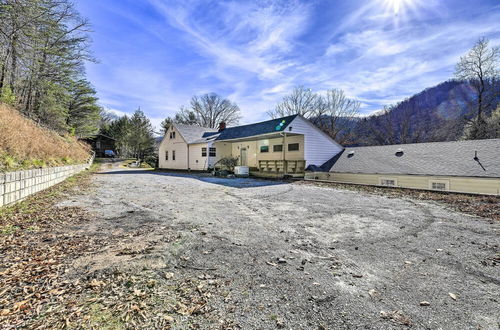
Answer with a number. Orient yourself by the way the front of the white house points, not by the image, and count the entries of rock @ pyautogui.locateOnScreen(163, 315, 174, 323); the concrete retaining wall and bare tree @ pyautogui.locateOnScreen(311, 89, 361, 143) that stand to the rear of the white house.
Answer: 1

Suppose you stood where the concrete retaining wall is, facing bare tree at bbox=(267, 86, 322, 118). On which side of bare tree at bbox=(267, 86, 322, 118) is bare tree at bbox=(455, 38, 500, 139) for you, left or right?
right

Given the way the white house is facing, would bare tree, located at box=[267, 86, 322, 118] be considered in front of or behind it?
behind

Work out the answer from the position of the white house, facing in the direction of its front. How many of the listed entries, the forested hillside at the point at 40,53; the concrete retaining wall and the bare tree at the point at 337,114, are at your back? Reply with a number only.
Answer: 1

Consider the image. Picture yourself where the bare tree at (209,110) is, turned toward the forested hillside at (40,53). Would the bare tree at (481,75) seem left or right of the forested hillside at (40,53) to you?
left

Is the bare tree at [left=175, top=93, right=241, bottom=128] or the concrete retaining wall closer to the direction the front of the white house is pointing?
the concrete retaining wall

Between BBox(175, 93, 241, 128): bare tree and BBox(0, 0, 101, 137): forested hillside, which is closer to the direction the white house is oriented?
the forested hillside

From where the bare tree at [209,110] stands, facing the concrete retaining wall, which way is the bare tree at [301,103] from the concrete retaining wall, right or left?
left

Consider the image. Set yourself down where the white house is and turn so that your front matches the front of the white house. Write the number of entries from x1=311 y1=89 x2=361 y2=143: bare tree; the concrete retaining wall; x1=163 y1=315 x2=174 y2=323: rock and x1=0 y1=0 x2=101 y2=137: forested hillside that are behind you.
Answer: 1

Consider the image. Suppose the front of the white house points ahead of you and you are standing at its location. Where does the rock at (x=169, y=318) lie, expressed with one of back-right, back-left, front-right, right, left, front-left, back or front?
front-left

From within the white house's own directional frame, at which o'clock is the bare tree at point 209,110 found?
The bare tree is roughly at 4 o'clock from the white house.

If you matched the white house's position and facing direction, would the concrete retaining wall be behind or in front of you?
in front

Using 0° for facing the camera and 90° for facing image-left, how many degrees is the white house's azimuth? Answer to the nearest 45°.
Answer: approximately 45°

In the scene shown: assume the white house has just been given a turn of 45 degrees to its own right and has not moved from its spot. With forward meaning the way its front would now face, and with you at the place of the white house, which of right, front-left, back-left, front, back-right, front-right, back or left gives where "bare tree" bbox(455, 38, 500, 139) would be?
back
